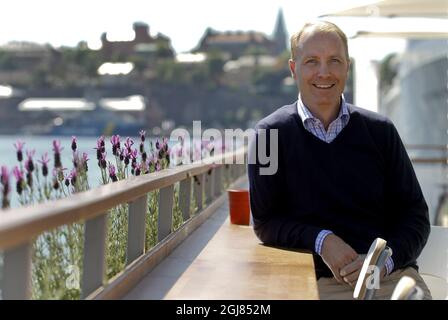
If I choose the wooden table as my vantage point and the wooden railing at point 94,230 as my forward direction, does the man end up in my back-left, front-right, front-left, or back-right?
back-right

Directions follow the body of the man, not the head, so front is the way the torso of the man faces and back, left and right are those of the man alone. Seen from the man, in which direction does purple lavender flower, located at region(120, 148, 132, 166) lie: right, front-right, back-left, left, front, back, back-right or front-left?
back-right

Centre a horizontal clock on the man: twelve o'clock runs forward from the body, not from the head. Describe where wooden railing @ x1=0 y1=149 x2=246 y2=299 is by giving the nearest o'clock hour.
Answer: The wooden railing is roughly at 2 o'clock from the man.

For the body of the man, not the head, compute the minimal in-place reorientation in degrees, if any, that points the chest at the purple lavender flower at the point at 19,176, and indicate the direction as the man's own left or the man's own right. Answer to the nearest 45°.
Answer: approximately 90° to the man's own right
